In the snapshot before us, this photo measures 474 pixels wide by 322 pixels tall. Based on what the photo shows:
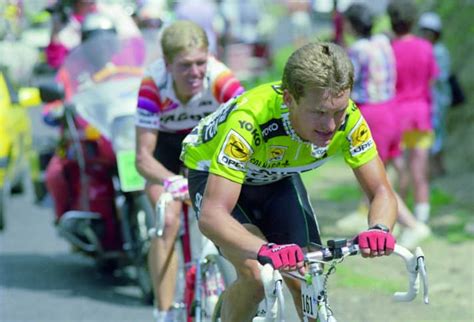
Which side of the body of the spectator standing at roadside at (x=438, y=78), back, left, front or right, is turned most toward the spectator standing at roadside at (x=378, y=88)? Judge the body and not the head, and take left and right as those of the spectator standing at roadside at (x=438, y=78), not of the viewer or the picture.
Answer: left

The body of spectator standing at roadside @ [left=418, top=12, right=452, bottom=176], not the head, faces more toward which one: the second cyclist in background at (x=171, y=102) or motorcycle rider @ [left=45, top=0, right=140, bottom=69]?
the motorcycle rider

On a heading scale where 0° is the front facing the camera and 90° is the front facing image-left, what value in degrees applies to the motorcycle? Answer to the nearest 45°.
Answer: approximately 315°

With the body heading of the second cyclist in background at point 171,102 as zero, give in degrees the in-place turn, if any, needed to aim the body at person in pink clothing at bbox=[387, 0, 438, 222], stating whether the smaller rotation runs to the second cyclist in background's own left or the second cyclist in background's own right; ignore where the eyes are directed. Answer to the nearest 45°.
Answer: approximately 90° to the second cyclist in background's own left

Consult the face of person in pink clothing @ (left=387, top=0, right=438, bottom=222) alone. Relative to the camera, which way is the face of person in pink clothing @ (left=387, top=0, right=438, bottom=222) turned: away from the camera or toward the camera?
away from the camera

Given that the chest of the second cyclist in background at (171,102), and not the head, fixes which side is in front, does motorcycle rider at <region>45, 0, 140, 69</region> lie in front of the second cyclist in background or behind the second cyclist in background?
behind

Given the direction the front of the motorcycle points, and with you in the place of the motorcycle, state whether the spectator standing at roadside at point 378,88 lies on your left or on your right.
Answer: on your left

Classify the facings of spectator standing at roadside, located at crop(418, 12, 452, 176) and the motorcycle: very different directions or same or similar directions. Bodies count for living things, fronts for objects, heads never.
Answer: very different directions
